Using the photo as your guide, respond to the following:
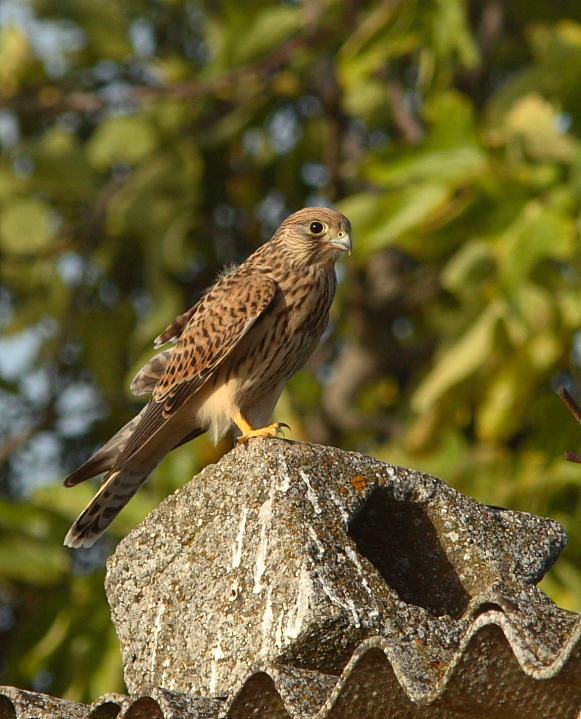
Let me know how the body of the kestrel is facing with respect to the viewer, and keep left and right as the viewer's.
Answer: facing to the right of the viewer
